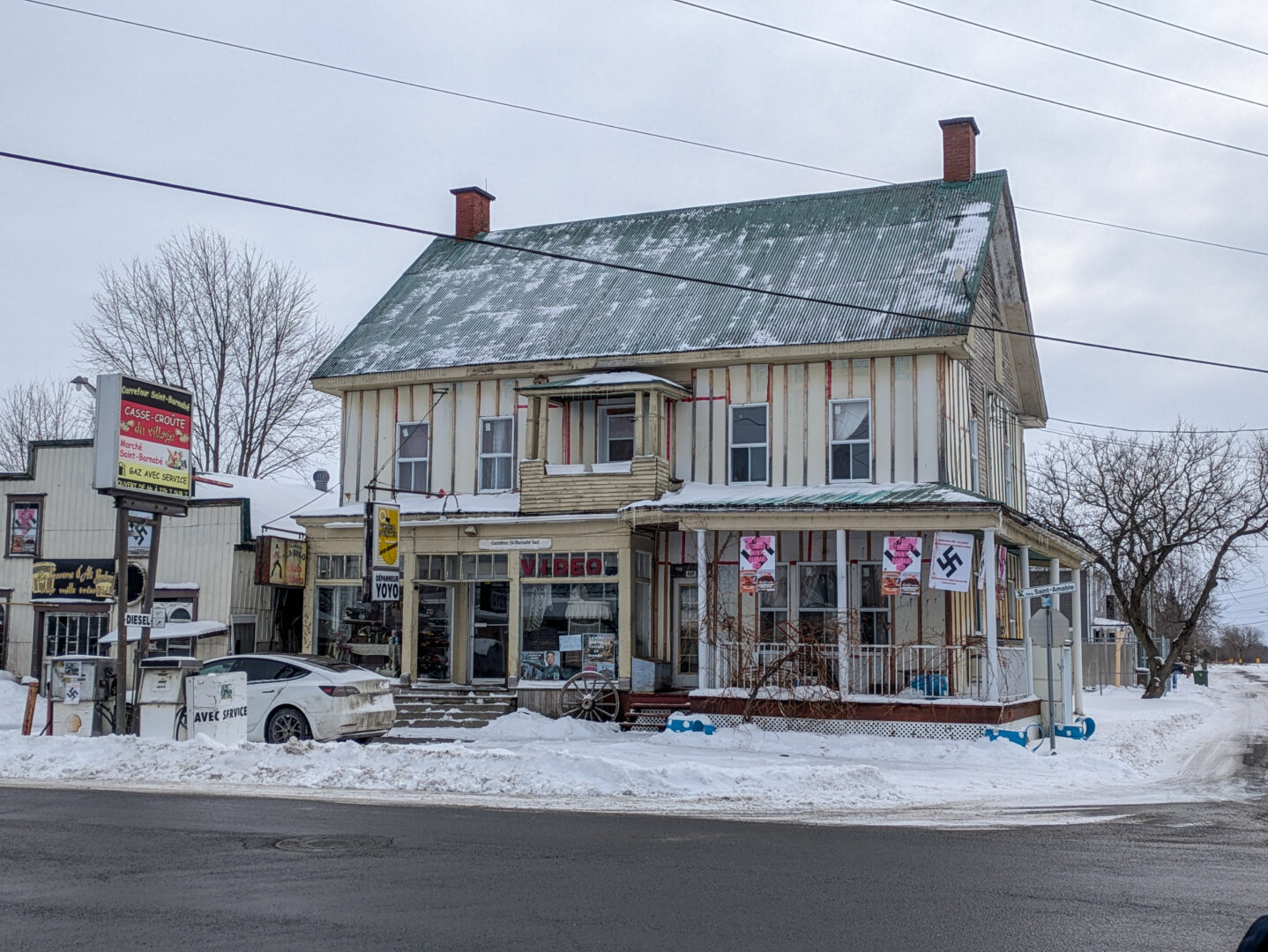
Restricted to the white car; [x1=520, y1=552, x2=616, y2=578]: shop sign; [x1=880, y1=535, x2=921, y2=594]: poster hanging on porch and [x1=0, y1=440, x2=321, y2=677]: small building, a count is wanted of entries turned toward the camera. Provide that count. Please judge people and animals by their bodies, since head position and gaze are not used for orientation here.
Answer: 3

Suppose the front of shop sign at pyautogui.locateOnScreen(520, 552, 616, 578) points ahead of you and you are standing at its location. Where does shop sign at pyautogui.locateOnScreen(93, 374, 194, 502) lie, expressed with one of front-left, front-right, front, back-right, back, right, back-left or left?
front-right

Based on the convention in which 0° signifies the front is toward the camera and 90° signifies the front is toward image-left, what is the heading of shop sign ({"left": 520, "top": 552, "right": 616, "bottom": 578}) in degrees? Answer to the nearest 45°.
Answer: approximately 0°

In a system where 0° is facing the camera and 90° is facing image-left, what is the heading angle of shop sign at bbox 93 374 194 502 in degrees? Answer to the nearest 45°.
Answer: approximately 315°

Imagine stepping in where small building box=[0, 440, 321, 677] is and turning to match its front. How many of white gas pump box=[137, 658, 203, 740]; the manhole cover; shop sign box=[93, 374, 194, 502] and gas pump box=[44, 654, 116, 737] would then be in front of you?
4

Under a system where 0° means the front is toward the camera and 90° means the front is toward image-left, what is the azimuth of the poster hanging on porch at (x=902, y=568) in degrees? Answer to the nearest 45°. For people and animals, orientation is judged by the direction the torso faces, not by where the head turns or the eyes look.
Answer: approximately 0°

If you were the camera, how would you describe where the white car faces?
facing away from the viewer and to the left of the viewer

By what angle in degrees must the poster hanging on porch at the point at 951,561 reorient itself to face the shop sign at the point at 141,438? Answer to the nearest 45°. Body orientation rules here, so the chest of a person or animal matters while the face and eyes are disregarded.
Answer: approximately 90° to its right

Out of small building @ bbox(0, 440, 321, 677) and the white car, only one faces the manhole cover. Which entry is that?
the small building

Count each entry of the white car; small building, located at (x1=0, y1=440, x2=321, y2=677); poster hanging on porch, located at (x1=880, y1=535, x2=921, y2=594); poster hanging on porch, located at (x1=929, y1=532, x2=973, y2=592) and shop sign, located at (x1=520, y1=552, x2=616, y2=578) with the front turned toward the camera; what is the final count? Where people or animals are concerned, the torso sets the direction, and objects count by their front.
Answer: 4
